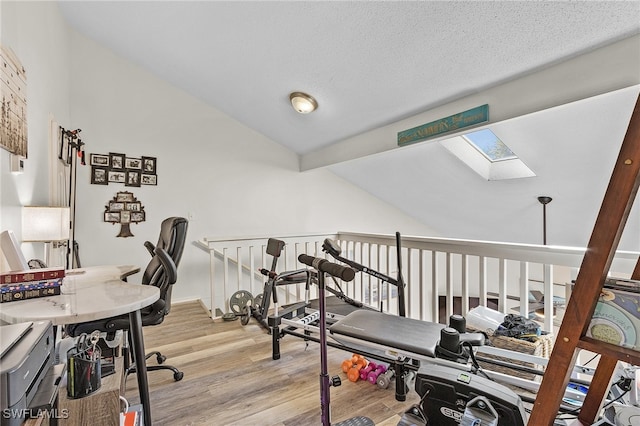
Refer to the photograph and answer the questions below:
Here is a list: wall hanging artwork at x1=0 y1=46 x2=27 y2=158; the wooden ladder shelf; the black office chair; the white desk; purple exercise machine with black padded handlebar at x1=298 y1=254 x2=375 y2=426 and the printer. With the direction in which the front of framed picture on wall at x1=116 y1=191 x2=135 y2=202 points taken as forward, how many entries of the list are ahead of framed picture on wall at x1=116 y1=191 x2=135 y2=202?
6

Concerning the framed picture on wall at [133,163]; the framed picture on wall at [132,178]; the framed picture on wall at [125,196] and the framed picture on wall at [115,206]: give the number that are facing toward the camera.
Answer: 4

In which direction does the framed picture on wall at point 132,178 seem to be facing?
toward the camera

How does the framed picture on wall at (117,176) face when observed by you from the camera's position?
facing the viewer

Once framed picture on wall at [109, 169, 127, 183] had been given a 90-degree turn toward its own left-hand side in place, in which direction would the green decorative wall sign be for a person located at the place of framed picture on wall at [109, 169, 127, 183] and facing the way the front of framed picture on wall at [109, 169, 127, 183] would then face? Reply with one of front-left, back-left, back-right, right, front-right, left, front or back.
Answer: front-right

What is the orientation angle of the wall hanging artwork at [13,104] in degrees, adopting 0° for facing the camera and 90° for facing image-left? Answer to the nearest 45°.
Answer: approximately 315°

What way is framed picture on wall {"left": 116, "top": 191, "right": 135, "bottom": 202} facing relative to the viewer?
toward the camera

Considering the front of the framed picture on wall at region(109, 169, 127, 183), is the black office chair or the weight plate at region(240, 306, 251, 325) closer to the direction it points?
the black office chair

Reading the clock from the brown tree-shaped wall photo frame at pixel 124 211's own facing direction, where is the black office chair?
The black office chair is roughly at 12 o'clock from the brown tree-shaped wall photo frame.

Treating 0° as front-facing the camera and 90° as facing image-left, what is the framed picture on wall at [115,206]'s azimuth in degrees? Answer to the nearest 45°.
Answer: approximately 0°

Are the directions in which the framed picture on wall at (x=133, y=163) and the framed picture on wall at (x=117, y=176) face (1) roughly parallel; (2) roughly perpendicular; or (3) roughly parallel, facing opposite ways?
roughly parallel
